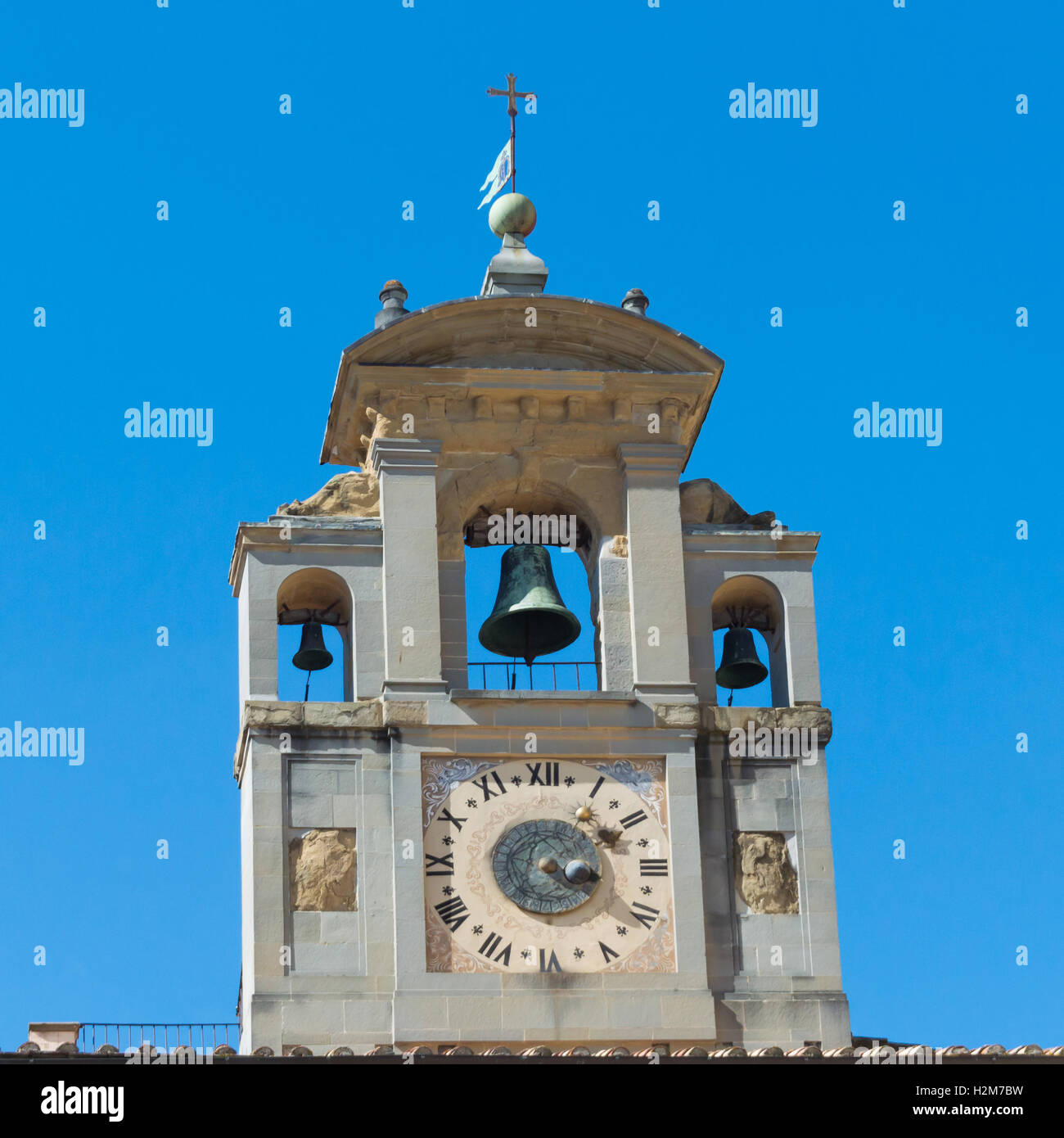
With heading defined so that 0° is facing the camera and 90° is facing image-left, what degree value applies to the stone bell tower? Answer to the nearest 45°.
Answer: approximately 0°
